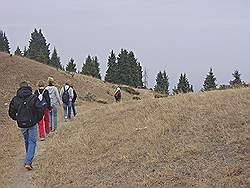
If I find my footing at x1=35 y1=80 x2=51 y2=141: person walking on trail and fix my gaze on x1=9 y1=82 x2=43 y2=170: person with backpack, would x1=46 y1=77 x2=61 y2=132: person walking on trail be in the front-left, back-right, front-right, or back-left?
back-left

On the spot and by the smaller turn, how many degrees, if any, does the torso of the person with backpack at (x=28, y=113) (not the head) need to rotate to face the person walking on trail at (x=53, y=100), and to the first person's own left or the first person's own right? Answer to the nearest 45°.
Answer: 0° — they already face them

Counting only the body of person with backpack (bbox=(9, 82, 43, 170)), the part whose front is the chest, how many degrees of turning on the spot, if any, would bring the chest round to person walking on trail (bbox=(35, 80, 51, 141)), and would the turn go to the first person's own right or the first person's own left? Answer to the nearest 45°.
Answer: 0° — they already face them

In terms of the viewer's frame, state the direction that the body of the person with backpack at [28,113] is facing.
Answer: away from the camera
